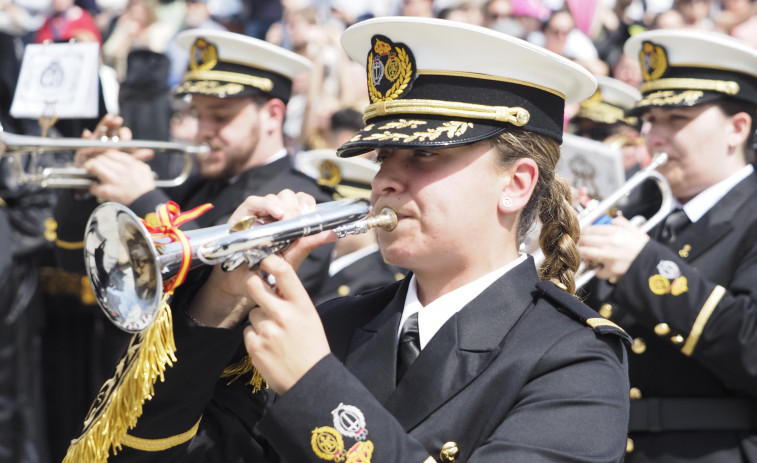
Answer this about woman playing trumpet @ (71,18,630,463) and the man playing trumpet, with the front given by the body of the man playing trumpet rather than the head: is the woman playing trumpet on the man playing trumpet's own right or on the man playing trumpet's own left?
on the man playing trumpet's own left

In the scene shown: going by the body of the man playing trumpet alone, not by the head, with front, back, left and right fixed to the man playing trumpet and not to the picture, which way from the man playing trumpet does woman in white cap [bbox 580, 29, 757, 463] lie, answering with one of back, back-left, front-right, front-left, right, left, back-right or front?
left

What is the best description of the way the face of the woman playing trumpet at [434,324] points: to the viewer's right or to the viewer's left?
to the viewer's left

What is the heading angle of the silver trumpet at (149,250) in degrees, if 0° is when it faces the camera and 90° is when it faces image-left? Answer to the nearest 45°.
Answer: approximately 45°

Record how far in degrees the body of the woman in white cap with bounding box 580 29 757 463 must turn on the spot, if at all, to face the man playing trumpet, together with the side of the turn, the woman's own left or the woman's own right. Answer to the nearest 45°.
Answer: approximately 45° to the woman's own right

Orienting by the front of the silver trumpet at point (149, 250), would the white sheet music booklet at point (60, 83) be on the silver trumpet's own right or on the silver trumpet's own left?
on the silver trumpet's own right

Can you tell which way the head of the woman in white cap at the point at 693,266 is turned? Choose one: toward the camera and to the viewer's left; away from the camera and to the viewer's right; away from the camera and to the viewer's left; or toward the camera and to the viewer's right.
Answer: toward the camera and to the viewer's left

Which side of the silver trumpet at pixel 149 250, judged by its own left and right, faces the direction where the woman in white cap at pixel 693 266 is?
back

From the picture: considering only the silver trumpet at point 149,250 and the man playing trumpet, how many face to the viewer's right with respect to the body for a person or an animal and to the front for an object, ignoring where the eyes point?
0

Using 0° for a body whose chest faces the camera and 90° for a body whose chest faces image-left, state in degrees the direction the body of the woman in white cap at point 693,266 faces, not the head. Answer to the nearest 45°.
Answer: approximately 45°
